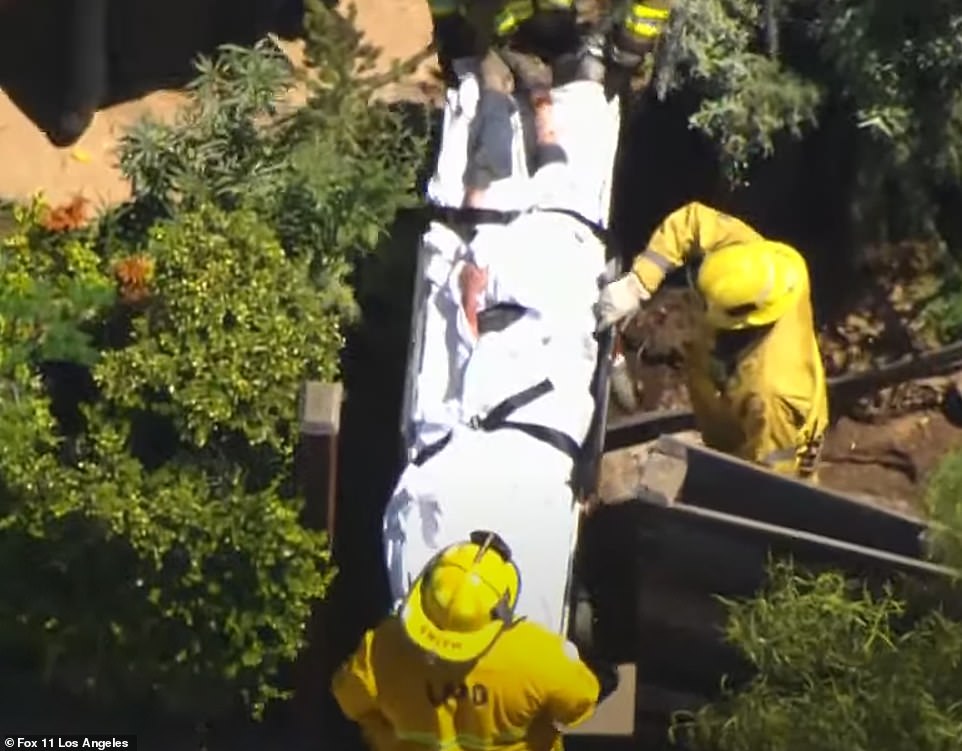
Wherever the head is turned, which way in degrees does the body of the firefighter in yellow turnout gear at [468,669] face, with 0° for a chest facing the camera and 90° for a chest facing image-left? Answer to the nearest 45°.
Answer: approximately 180°

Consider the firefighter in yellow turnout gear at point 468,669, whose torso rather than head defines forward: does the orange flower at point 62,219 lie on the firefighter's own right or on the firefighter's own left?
on the firefighter's own left

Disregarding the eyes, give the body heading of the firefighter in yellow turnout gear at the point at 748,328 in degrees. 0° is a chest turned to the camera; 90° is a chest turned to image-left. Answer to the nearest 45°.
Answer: approximately 45°

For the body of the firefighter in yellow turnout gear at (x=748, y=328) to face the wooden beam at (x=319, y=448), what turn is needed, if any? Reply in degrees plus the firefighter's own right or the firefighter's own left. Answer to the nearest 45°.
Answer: approximately 45° to the firefighter's own right

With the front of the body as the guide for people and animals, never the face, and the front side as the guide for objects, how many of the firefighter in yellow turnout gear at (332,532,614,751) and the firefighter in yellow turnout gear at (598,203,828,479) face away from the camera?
1

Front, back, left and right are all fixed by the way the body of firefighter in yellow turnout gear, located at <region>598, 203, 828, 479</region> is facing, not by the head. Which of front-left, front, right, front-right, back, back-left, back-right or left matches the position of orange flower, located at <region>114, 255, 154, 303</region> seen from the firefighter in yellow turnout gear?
front-right

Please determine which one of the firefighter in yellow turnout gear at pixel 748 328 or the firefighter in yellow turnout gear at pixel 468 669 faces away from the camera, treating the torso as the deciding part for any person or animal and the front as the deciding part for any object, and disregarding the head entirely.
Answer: the firefighter in yellow turnout gear at pixel 468 669
